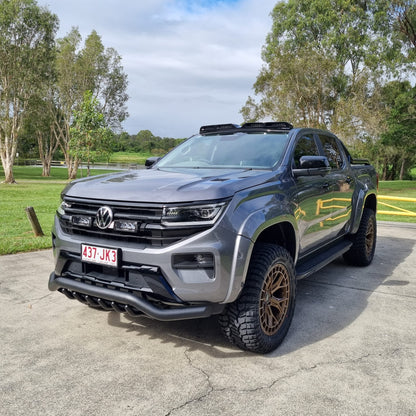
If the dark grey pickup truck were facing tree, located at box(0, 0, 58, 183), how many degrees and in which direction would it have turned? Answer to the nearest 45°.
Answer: approximately 90° to its right

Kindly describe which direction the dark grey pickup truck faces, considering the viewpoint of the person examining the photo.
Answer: facing the viewer and to the left of the viewer

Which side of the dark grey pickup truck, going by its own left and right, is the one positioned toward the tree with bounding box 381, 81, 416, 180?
back

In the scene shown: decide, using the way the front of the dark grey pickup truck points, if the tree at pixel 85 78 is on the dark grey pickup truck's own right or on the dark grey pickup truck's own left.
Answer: on the dark grey pickup truck's own right

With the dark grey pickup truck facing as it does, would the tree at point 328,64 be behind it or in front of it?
behind

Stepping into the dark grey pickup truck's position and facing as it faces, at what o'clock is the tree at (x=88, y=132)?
The tree is roughly at 4 o'clock from the dark grey pickup truck.

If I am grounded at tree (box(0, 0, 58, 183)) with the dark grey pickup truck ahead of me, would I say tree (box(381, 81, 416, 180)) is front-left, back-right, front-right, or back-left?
front-left

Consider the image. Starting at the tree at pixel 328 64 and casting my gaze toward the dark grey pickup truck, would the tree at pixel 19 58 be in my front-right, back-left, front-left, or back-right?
front-right
